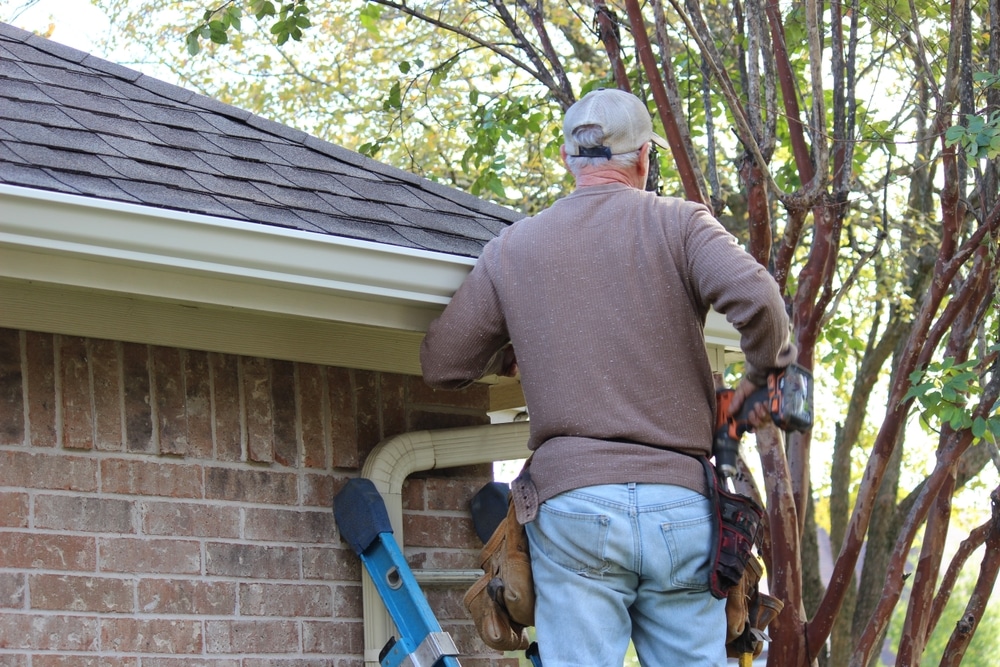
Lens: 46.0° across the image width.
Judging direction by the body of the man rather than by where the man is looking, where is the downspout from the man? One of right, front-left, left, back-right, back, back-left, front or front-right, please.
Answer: front-left

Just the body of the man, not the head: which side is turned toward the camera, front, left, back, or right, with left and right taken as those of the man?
back

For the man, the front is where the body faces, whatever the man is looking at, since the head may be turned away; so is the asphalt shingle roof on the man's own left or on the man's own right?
on the man's own left

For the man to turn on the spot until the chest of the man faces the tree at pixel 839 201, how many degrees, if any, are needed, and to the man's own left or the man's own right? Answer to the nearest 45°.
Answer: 0° — they already face it

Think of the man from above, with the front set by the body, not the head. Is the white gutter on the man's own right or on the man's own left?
on the man's own left
